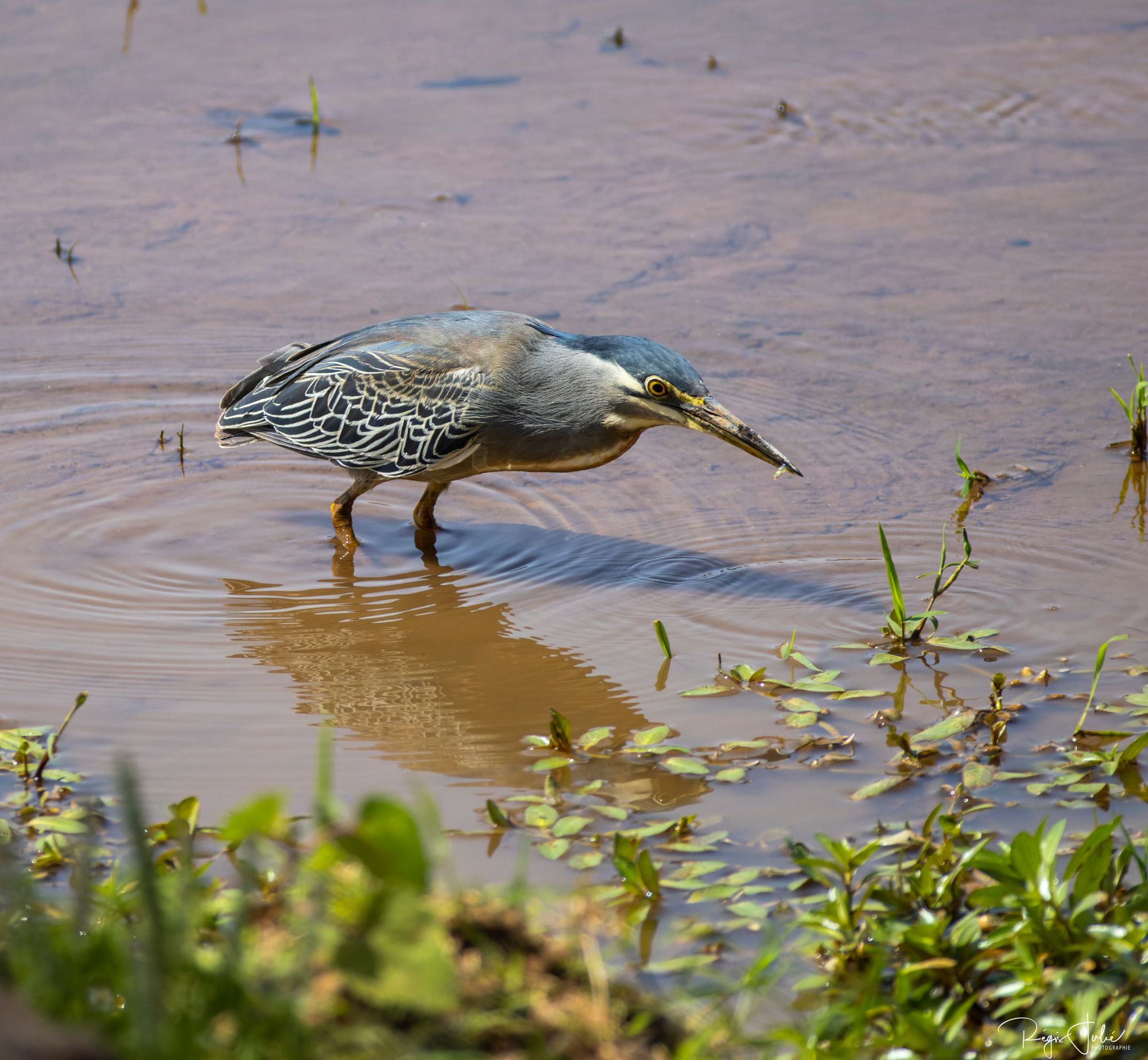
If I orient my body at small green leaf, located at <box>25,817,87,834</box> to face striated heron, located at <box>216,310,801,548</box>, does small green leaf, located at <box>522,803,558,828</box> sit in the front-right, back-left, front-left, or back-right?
front-right

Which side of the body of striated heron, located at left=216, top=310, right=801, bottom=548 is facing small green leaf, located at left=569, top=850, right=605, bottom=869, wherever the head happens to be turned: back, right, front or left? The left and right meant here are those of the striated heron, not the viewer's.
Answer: right

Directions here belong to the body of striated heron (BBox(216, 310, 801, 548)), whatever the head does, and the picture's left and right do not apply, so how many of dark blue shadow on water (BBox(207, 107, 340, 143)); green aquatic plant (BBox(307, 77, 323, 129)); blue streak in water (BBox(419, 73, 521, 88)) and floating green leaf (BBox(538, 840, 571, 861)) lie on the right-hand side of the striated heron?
1

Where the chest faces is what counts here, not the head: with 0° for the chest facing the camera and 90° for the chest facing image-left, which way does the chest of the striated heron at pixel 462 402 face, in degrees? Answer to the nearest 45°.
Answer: approximately 270°

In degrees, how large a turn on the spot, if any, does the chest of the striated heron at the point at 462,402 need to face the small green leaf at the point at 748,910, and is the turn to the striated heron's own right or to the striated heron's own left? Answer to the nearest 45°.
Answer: approximately 90° to the striated heron's own right

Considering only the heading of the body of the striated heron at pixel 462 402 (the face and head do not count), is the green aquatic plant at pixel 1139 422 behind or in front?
in front

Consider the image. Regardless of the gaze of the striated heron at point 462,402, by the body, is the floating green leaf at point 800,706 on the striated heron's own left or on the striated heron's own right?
on the striated heron's own right

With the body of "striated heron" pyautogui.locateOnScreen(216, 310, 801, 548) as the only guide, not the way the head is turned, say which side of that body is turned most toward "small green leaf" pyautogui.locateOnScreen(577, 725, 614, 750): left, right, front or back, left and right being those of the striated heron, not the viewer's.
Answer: right

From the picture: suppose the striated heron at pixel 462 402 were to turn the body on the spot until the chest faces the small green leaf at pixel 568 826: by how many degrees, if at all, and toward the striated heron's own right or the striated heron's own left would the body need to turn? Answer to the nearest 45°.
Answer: approximately 90° to the striated heron's own right

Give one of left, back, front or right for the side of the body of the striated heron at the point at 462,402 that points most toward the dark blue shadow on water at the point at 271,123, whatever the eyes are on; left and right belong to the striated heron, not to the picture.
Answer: left

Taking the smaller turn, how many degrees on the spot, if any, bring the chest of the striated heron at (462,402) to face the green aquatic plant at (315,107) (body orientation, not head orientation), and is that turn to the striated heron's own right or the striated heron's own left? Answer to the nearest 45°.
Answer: approximately 90° to the striated heron's own left
